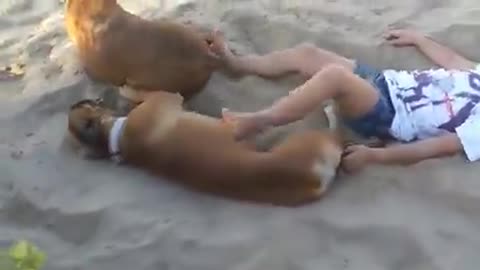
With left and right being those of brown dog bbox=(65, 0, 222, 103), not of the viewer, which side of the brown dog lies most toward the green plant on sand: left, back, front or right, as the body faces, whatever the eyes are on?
left

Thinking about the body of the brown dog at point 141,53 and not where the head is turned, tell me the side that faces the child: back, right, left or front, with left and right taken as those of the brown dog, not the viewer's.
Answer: back

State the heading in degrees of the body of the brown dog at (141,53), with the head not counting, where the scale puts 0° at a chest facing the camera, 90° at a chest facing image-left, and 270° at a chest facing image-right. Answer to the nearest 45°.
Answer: approximately 90°
